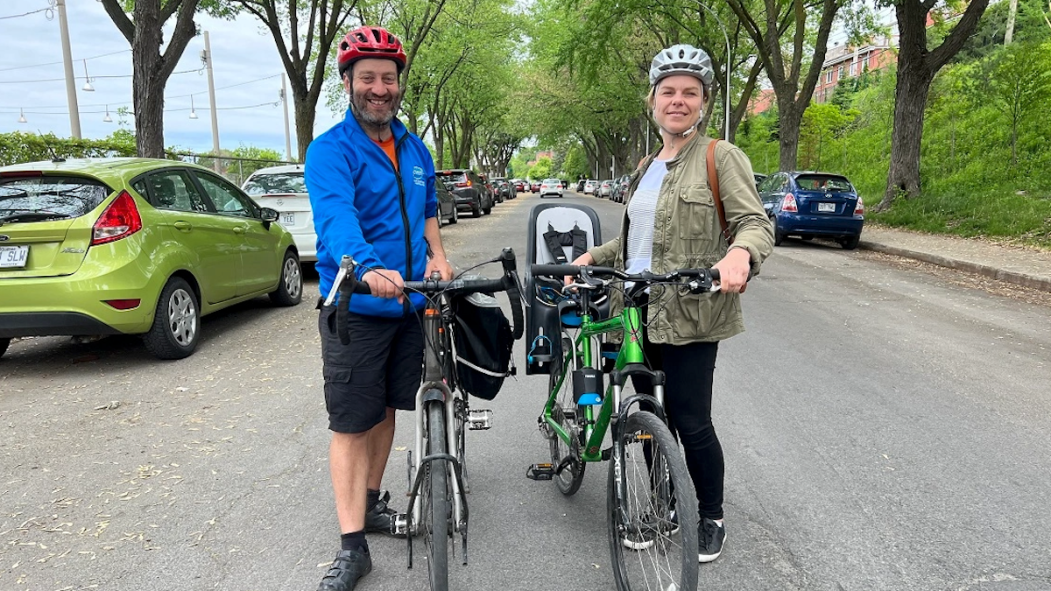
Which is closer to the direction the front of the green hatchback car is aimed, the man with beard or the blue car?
the blue car

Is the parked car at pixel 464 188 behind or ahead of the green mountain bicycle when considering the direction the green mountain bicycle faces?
behind

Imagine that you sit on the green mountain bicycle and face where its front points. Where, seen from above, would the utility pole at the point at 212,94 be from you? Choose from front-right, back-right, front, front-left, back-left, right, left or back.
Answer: back

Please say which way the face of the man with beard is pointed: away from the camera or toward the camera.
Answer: toward the camera

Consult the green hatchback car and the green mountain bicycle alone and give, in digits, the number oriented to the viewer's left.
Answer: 0

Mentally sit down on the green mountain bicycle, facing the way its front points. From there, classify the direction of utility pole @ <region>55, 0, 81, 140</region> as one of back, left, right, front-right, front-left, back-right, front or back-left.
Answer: back

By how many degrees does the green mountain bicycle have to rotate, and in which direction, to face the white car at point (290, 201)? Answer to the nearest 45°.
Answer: approximately 180°

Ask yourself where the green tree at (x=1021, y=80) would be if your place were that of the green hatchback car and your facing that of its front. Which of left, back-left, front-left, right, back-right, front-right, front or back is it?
front-right

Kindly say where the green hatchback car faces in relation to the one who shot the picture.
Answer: facing away from the viewer and to the right of the viewer

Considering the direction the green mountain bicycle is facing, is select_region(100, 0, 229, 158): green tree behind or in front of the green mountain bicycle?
behind

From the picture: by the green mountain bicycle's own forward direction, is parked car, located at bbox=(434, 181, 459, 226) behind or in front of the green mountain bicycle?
behind

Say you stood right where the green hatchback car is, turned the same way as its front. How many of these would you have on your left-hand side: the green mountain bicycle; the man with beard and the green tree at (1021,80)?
0

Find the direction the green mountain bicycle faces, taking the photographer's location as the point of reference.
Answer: facing the viewer and to the right of the viewer

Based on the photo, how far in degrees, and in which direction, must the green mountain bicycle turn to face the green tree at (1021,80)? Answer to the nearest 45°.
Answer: approximately 90° to its left

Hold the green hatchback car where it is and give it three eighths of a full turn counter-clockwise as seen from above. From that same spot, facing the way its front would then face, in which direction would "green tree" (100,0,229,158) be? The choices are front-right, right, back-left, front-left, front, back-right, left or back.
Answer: right

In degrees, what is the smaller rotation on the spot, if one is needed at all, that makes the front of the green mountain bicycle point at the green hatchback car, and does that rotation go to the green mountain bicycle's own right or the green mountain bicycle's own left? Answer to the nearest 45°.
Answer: approximately 180°
